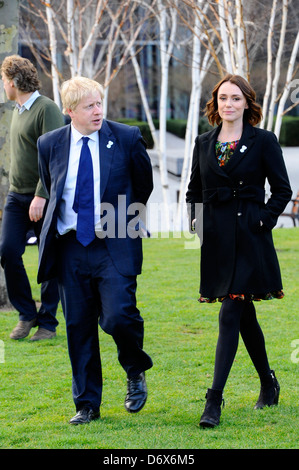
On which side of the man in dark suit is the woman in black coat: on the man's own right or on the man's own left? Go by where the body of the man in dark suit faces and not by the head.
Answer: on the man's own left

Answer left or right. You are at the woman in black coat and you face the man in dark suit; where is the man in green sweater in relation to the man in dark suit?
right

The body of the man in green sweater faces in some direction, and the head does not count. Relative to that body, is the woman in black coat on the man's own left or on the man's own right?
on the man's own left

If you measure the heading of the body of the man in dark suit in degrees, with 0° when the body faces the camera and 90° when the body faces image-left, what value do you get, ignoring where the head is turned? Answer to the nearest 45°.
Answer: approximately 0°

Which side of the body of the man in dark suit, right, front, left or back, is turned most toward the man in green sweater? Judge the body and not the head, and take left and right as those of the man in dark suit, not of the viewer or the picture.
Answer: back

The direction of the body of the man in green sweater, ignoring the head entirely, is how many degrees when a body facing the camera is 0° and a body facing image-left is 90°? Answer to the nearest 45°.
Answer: approximately 45°

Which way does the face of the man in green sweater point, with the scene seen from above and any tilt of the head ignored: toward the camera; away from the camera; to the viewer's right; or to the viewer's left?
to the viewer's left
